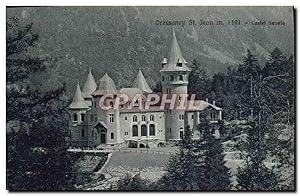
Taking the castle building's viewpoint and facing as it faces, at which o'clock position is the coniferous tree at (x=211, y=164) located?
The coniferous tree is roughly at 11 o'clock from the castle building.

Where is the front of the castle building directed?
toward the camera

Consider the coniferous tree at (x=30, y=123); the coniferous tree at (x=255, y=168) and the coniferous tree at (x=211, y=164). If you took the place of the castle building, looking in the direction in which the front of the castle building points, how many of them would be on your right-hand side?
1

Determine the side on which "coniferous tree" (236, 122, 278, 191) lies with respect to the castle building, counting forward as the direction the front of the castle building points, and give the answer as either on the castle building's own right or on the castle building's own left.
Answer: on the castle building's own left
